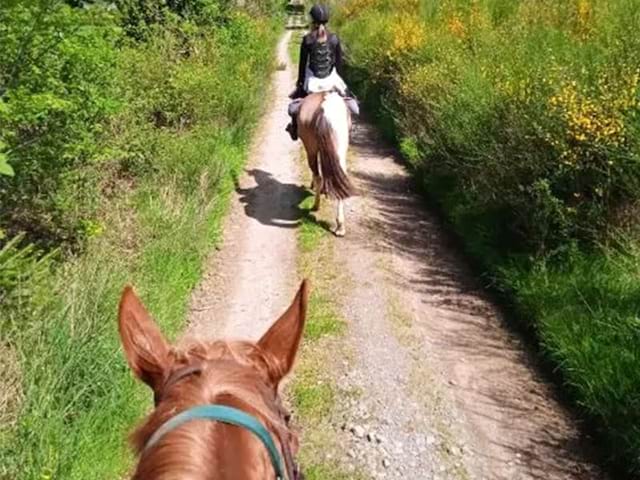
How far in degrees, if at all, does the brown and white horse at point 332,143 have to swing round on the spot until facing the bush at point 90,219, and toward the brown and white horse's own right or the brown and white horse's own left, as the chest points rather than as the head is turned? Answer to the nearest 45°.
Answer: approximately 135° to the brown and white horse's own left

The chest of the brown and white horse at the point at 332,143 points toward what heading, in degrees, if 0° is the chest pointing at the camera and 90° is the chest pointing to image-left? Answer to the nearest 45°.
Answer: approximately 180°

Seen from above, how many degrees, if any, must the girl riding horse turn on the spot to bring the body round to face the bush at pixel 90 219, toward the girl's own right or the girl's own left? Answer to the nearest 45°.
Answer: approximately 135° to the girl's own left

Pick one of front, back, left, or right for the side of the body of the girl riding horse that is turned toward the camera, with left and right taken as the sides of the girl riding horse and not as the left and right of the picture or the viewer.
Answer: back

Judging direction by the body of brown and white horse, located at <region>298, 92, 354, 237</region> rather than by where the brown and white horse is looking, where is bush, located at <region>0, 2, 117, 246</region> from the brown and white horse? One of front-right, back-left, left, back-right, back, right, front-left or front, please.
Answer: back-left

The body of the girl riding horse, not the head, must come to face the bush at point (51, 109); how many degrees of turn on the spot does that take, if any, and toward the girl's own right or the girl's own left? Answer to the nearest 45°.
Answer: approximately 135° to the girl's own left
